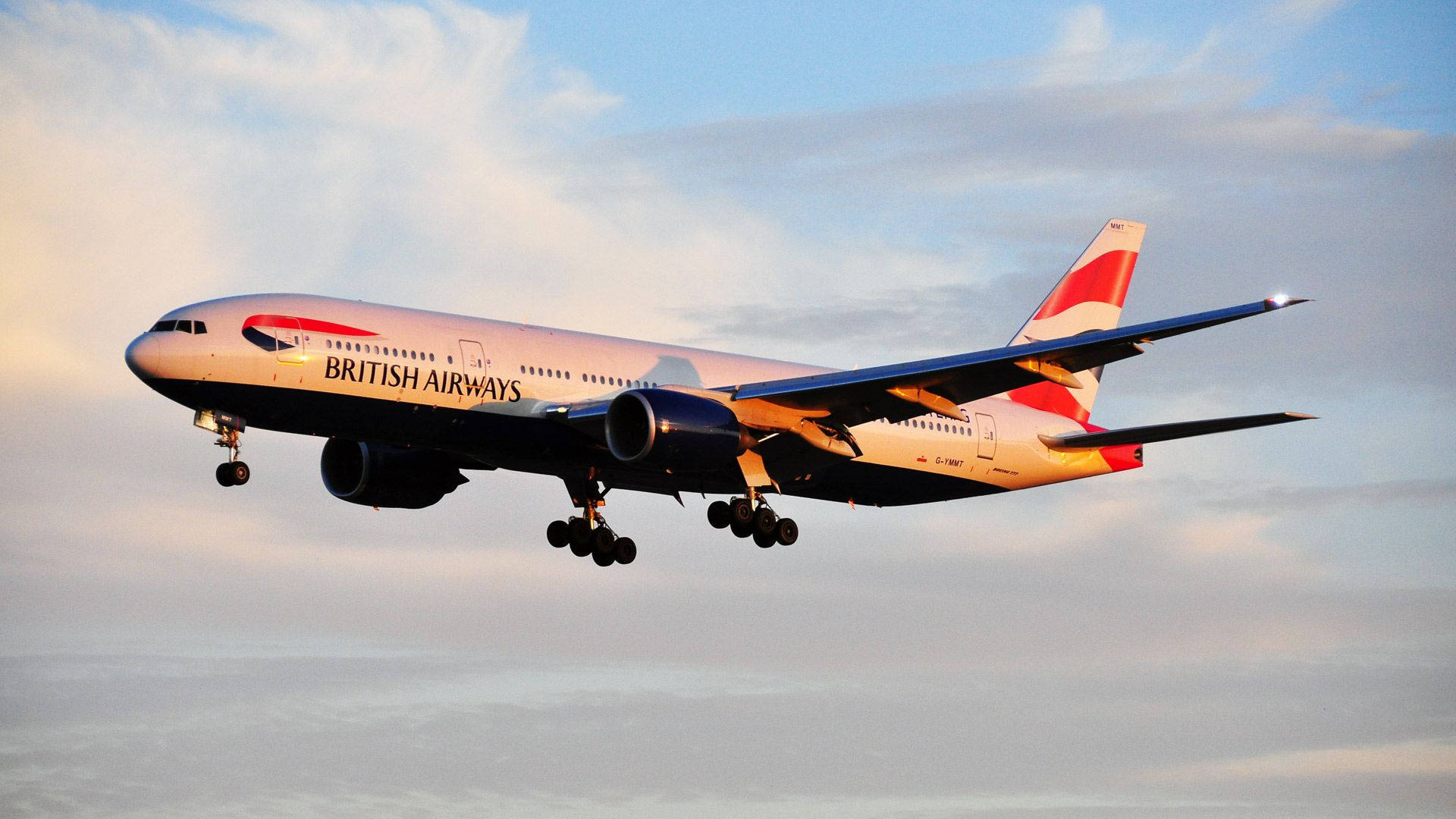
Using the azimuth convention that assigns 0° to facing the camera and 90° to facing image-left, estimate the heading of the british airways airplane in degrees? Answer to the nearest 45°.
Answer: approximately 45°
